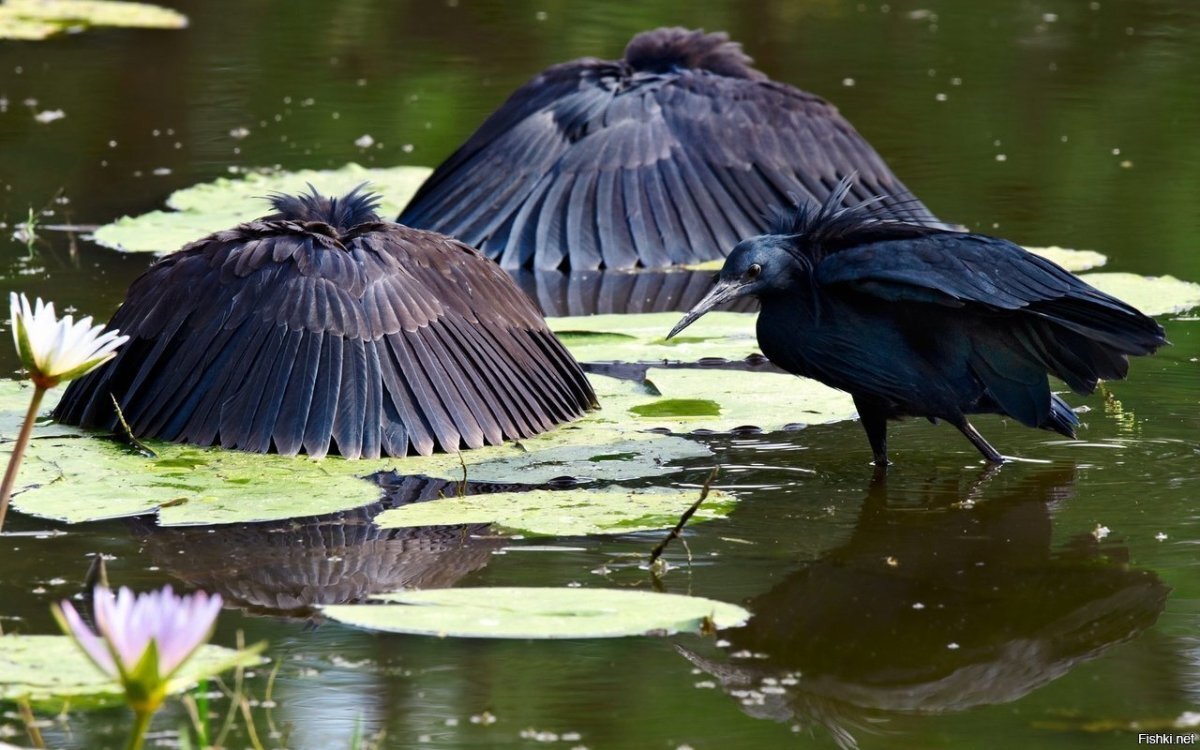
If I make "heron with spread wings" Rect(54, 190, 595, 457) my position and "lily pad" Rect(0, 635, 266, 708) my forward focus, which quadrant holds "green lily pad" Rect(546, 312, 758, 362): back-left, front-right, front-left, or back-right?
back-left

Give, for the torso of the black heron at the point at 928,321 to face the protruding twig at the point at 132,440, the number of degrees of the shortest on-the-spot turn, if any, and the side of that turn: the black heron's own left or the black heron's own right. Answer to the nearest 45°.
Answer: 0° — it already faces it

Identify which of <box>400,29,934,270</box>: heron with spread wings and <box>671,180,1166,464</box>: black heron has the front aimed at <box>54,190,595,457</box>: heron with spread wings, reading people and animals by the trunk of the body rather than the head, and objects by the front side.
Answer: the black heron

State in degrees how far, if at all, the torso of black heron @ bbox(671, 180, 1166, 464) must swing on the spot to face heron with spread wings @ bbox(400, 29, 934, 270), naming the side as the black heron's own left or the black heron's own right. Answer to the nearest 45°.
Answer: approximately 45° to the black heron's own right

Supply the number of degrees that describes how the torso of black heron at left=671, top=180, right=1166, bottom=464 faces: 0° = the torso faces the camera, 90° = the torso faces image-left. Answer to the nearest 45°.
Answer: approximately 90°
